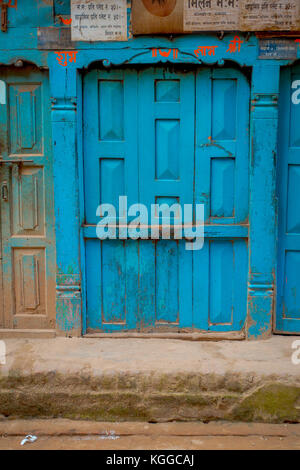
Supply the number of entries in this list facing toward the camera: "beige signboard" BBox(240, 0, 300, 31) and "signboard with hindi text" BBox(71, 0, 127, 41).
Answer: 2

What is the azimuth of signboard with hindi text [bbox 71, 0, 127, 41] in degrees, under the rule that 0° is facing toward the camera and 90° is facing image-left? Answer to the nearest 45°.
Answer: approximately 0°

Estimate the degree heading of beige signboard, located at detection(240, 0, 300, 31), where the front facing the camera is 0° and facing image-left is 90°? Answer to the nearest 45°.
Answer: approximately 0°

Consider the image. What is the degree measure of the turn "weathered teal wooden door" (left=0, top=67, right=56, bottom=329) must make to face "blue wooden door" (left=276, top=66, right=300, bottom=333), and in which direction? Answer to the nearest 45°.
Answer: approximately 90° to its left
